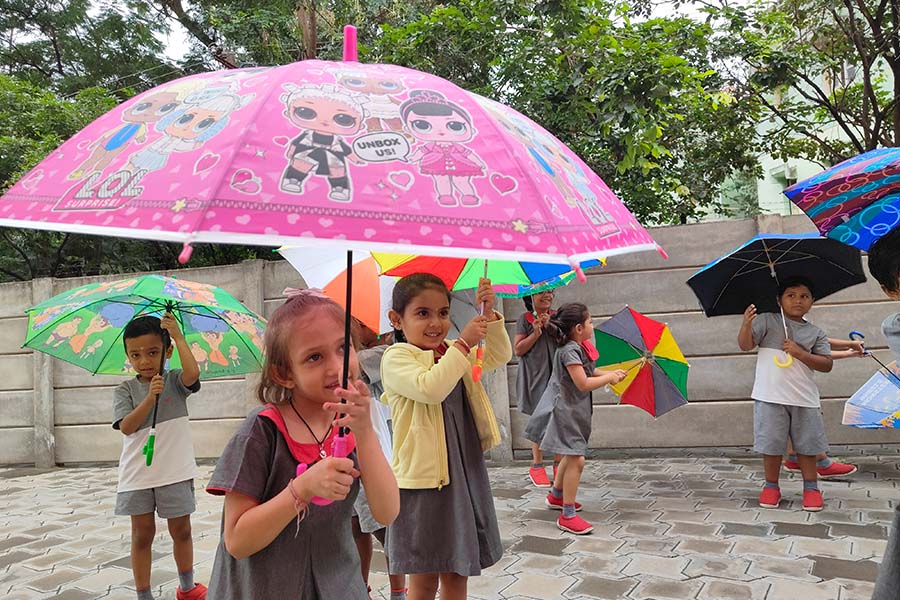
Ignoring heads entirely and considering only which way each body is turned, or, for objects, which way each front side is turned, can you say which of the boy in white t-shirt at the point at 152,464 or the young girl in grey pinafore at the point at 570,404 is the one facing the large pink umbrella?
the boy in white t-shirt

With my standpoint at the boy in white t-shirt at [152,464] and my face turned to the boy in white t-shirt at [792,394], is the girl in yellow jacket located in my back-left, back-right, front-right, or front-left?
front-right

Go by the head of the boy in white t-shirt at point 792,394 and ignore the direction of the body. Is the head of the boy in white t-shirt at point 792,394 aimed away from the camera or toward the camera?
toward the camera

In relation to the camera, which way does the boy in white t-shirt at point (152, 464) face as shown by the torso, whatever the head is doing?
toward the camera

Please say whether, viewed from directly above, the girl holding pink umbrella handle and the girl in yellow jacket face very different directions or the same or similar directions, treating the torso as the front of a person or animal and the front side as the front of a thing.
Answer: same or similar directions

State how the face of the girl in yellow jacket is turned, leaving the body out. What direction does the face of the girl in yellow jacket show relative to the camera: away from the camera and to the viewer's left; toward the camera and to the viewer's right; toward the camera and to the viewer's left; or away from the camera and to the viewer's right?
toward the camera and to the viewer's right

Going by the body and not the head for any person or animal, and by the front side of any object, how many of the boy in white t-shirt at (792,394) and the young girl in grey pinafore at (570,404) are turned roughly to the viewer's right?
1

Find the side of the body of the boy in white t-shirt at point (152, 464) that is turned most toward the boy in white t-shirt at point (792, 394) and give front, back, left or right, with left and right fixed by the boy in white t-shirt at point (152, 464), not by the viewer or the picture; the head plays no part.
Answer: left

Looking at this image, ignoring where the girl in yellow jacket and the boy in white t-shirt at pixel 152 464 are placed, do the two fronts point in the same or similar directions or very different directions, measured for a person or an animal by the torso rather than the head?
same or similar directions

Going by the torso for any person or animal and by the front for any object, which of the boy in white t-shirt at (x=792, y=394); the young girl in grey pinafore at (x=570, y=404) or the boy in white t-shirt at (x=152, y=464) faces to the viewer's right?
the young girl in grey pinafore

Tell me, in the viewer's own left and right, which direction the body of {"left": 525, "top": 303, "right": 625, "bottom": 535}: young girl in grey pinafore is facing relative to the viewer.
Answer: facing to the right of the viewer

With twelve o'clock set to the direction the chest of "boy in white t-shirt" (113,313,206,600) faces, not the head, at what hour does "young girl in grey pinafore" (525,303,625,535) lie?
The young girl in grey pinafore is roughly at 9 o'clock from the boy in white t-shirt.

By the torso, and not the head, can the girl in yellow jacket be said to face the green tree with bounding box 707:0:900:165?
no

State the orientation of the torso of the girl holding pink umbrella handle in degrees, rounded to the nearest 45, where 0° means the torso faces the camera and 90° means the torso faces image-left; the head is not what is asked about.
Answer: approximately 315°

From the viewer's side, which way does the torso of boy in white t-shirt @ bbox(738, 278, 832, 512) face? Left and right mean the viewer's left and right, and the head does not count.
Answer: facing the viewer

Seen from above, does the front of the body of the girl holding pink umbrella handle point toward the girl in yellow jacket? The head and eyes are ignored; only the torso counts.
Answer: no
